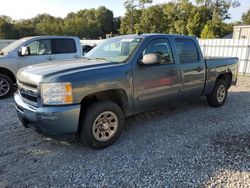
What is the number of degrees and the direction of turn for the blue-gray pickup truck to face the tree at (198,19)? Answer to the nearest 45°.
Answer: approximately 135° to its right

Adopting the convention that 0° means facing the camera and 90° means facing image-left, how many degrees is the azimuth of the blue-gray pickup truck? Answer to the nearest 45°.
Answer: approximately 45°

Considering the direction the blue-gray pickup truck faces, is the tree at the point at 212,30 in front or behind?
behind
